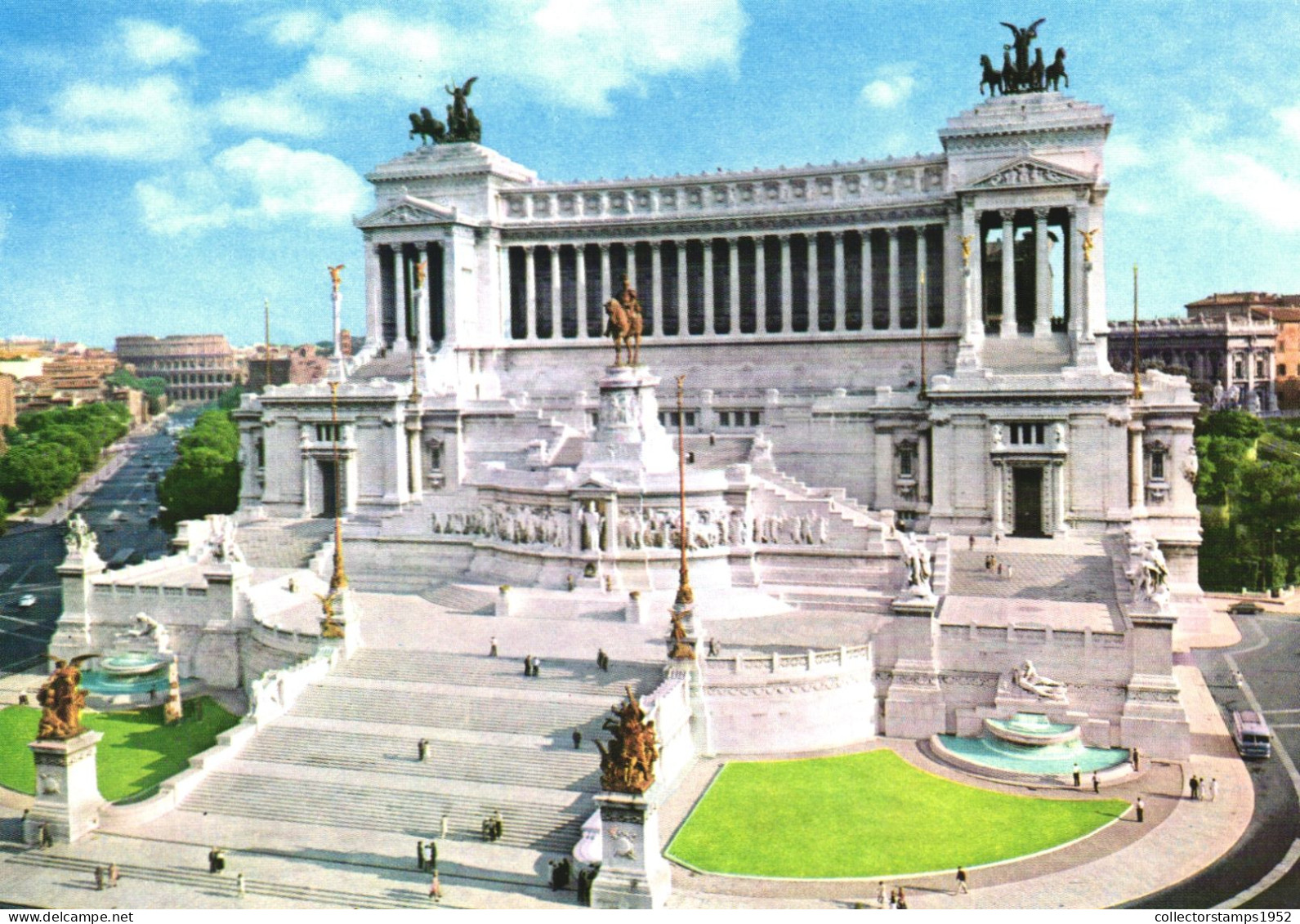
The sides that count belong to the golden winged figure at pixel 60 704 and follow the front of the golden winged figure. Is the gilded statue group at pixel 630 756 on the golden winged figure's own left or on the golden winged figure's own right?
on the golden winged figure's own left

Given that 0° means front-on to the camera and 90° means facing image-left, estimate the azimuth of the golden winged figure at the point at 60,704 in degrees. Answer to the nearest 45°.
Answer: approximately 45°
